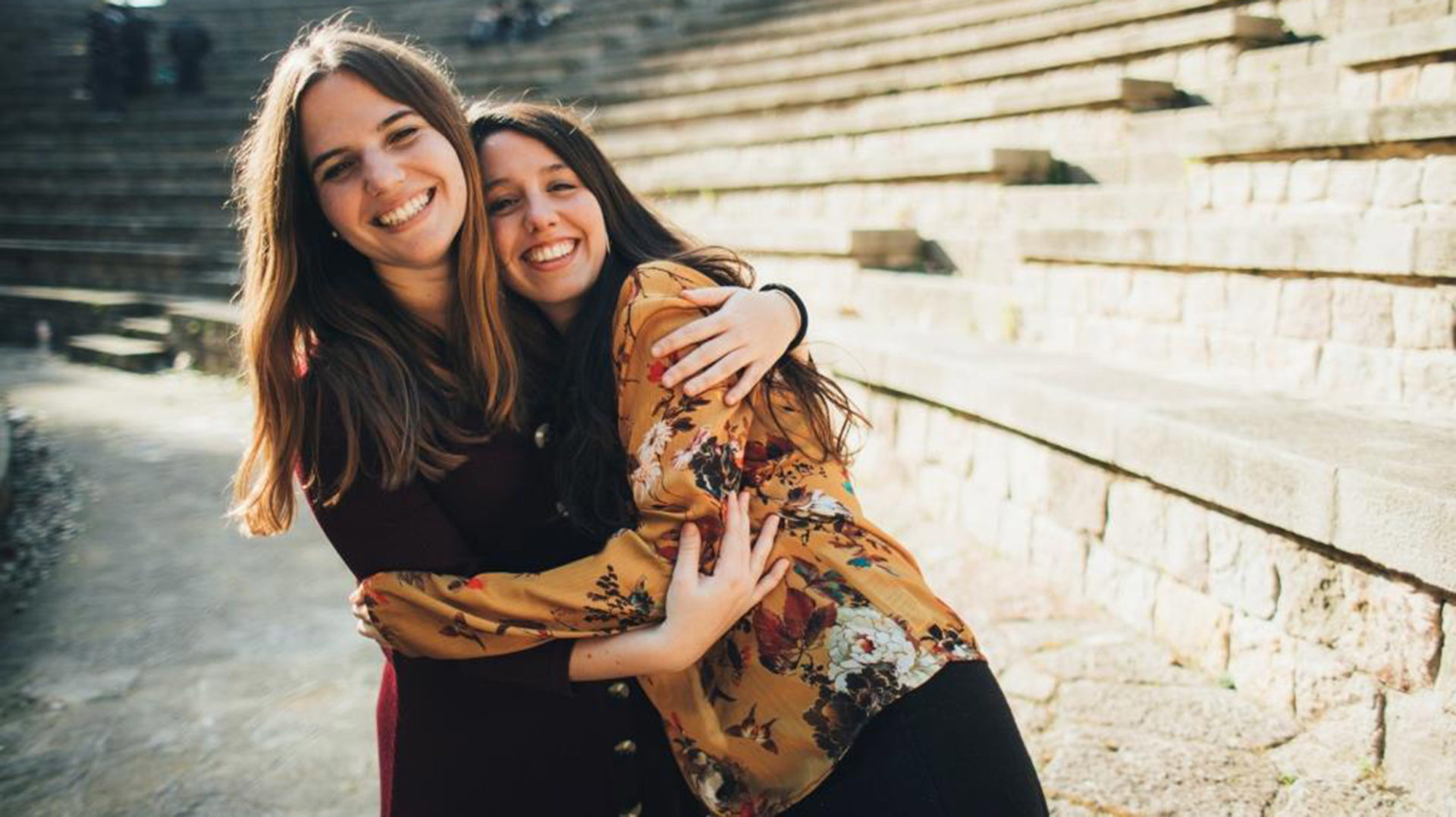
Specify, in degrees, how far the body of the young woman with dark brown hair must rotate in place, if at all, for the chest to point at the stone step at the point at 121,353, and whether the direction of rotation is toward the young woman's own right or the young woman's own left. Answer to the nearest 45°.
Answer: approximately 90° to the young woman's own right

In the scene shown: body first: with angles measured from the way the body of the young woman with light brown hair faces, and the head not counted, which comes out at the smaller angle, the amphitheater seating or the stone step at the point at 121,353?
the amphitheater seating

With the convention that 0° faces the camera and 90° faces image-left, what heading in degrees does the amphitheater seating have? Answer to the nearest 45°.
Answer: approximately 45°

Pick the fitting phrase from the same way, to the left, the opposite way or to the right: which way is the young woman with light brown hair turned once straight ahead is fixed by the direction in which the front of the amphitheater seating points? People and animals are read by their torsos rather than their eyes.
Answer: to the left

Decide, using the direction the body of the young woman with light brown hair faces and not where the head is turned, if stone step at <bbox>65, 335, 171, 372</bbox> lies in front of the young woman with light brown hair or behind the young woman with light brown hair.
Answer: behind

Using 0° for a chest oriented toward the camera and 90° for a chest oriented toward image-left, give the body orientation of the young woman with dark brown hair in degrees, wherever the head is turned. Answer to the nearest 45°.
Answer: approximately 45°
